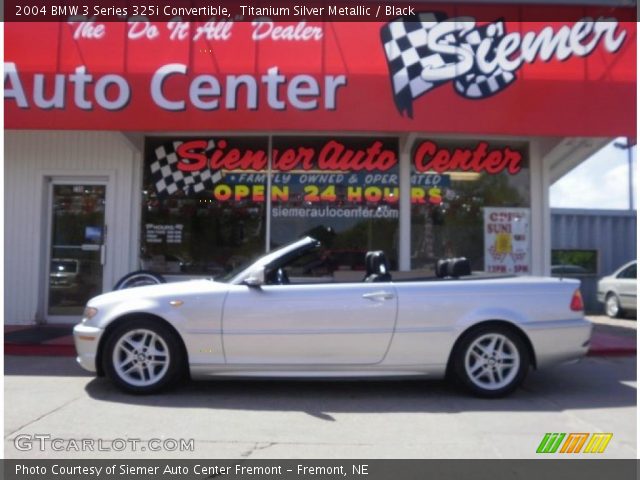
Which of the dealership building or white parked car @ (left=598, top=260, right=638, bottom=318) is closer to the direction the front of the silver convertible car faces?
the dealership building

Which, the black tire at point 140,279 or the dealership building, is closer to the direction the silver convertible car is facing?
the black tire

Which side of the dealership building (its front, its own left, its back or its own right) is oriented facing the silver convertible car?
front

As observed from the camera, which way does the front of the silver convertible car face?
facing to the left of the viewer

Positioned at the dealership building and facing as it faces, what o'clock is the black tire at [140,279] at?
The black tire is roughly at 2 o'clock from the dealership building.

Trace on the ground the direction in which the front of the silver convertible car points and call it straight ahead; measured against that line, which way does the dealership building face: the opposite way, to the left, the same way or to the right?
to the left

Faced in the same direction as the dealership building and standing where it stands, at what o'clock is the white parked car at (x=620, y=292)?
The white parked car is roughly at 8 o'clock from the dealership building.

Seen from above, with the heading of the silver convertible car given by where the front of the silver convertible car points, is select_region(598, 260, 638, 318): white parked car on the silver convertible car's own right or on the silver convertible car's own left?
on the silver convertible car's own right

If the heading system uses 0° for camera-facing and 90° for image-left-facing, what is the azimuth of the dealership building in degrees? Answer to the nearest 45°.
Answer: approximately 0°

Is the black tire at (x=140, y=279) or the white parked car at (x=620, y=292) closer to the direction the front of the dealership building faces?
the black tire

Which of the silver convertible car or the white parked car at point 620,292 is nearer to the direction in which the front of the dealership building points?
the silver convertible car

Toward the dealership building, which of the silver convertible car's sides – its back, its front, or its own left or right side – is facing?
right

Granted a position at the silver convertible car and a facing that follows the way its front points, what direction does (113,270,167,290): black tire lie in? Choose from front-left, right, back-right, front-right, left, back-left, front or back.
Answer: front-right

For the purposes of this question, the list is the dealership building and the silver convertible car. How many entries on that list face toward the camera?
1

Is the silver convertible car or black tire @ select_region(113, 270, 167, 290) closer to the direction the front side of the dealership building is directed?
the silver convertible car
